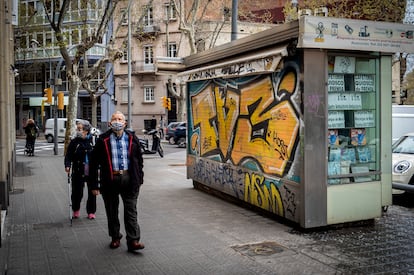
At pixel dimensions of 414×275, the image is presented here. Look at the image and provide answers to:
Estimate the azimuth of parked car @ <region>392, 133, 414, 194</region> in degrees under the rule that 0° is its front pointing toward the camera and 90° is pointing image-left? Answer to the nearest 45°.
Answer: approximately 45°

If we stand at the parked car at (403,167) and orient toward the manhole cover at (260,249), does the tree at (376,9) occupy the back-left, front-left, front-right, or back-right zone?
back-right
